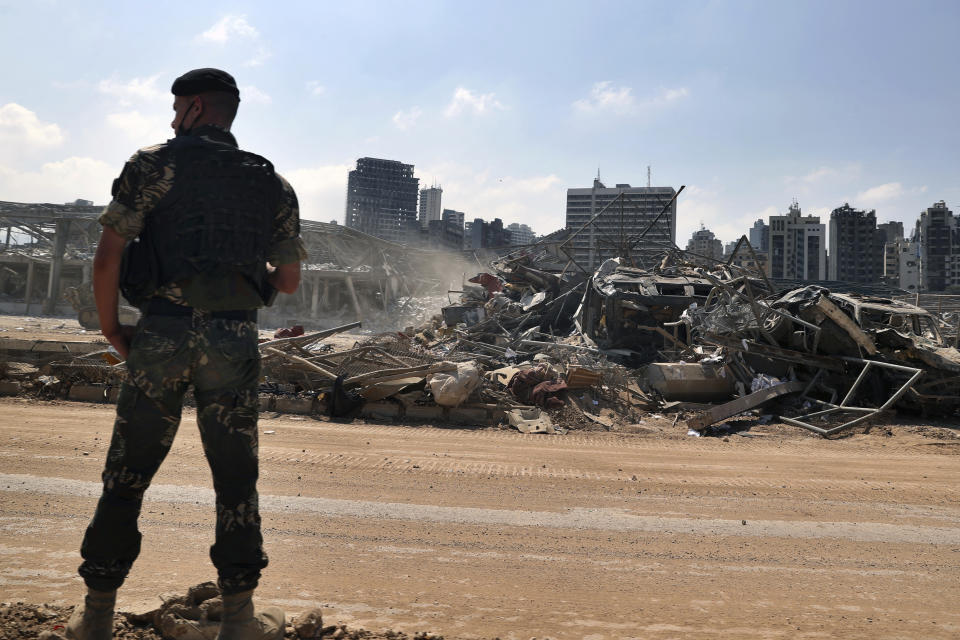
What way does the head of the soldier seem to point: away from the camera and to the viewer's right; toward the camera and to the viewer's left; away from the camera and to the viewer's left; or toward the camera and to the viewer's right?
away from the camera and to the viewer's left

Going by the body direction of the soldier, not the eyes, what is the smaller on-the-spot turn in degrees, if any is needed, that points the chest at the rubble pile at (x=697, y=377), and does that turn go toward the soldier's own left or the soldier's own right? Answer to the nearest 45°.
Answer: approximately 45° to the soldier's own right

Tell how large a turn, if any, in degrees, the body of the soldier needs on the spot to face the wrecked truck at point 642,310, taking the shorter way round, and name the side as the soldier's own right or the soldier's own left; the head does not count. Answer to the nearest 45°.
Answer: approximately 45° to the soldier's own right

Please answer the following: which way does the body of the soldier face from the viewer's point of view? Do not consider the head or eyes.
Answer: away from the camera

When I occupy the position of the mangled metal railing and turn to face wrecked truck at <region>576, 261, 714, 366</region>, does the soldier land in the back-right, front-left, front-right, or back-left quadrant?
back-left

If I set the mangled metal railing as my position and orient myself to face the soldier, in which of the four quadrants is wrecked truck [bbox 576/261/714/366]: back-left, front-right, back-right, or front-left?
back-right
